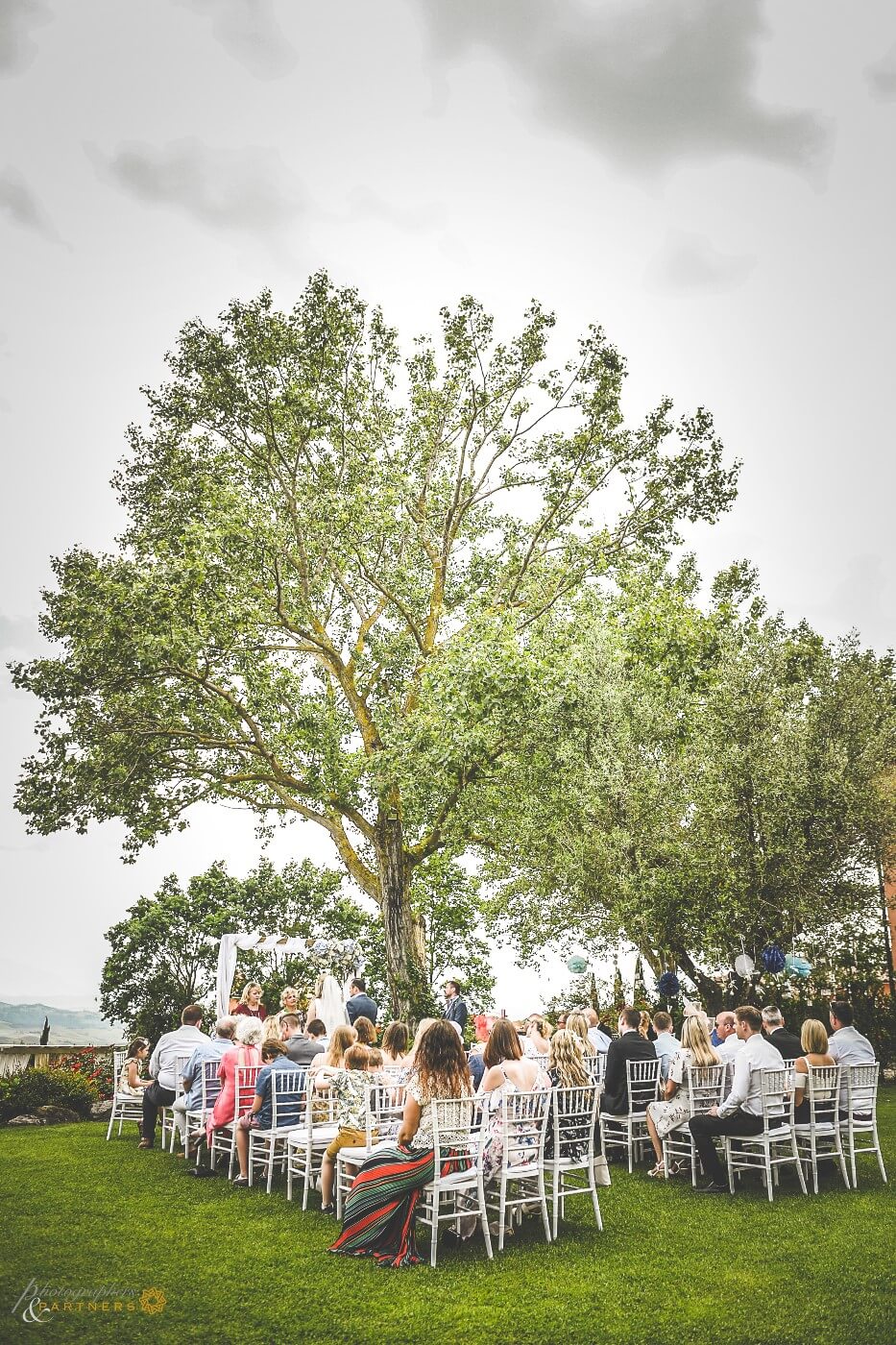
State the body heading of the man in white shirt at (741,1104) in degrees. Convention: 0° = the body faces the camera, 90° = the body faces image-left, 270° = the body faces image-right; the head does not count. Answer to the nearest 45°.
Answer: approximately 90°

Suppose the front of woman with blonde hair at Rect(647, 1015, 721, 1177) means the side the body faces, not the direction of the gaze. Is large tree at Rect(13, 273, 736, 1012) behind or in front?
in front

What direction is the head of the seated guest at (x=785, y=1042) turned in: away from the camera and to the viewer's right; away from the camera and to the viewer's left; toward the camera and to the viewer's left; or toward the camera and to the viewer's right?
away from the camera and to the viewer's left

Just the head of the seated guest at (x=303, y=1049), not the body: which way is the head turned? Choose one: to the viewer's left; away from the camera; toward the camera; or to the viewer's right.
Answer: away from the camera

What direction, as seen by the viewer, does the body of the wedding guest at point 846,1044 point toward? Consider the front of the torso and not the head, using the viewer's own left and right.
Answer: facing away from the viewer and to the left of the viewer

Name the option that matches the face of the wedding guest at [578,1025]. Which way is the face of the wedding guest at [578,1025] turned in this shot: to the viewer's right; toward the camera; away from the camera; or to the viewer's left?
away from the camera

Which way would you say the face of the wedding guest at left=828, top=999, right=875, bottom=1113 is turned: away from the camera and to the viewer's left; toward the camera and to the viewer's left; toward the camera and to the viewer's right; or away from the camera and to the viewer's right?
away from the camera and to the viewer's left

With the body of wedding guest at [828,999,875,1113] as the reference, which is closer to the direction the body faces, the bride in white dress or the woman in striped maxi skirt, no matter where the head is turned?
the bride in white dress

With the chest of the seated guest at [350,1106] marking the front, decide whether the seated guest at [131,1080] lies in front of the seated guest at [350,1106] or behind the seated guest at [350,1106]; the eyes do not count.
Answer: in front

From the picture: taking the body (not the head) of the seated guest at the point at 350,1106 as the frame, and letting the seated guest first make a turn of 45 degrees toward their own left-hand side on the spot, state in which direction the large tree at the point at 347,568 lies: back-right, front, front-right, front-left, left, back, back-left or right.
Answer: right

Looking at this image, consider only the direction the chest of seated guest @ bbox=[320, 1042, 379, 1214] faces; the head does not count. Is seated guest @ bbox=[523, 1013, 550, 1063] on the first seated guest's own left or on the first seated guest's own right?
on the first seated guest's own right

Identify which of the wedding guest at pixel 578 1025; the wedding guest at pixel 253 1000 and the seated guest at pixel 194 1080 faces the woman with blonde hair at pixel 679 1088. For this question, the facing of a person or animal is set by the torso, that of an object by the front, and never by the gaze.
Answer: the wedding guest at pixel 253 1000

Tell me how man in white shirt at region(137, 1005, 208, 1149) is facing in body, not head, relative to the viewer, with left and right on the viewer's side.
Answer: facing away from the viewer and to the left of the viewer

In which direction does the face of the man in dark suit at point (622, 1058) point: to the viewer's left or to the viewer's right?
to the viewer's left

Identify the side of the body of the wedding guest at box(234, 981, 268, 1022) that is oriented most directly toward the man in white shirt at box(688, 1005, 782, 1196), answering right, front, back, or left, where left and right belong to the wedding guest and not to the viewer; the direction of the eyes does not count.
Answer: front
